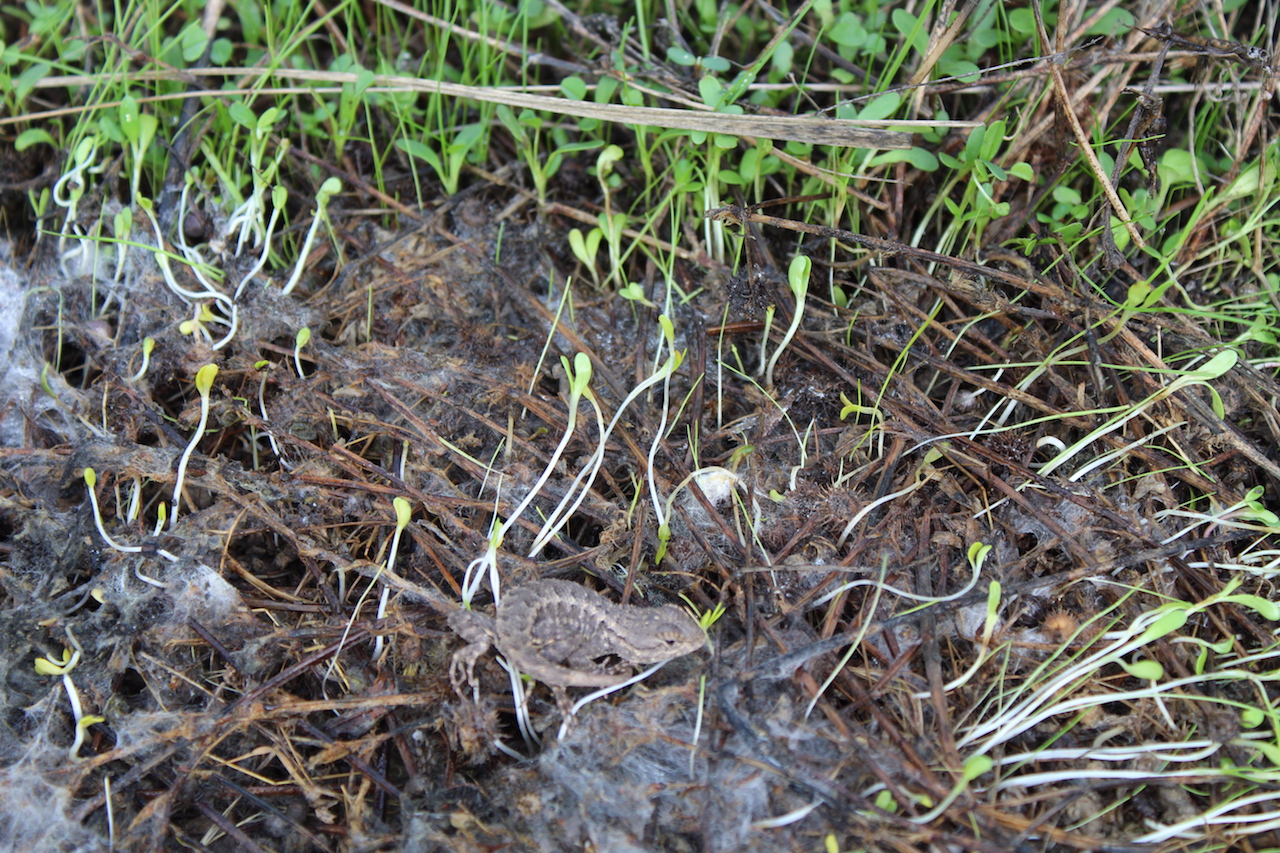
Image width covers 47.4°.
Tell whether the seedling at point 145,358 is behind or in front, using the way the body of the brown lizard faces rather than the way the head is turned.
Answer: behind

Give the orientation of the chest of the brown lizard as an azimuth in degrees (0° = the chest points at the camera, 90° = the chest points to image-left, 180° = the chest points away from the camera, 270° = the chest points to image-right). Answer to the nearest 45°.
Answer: approximately 270°

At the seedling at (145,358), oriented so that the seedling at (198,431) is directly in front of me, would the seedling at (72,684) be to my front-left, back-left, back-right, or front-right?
front-right

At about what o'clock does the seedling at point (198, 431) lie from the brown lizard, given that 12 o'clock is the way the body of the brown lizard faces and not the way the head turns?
The seedling is roughly at 7 o'clock from the brown lizard.

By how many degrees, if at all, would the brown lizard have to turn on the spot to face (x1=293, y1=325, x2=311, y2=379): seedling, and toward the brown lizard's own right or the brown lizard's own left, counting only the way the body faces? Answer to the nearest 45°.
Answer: approximately 135° to the brown lizard's own left

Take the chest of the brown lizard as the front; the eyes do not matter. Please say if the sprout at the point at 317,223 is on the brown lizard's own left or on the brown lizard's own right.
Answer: on the brown lizard's own left
